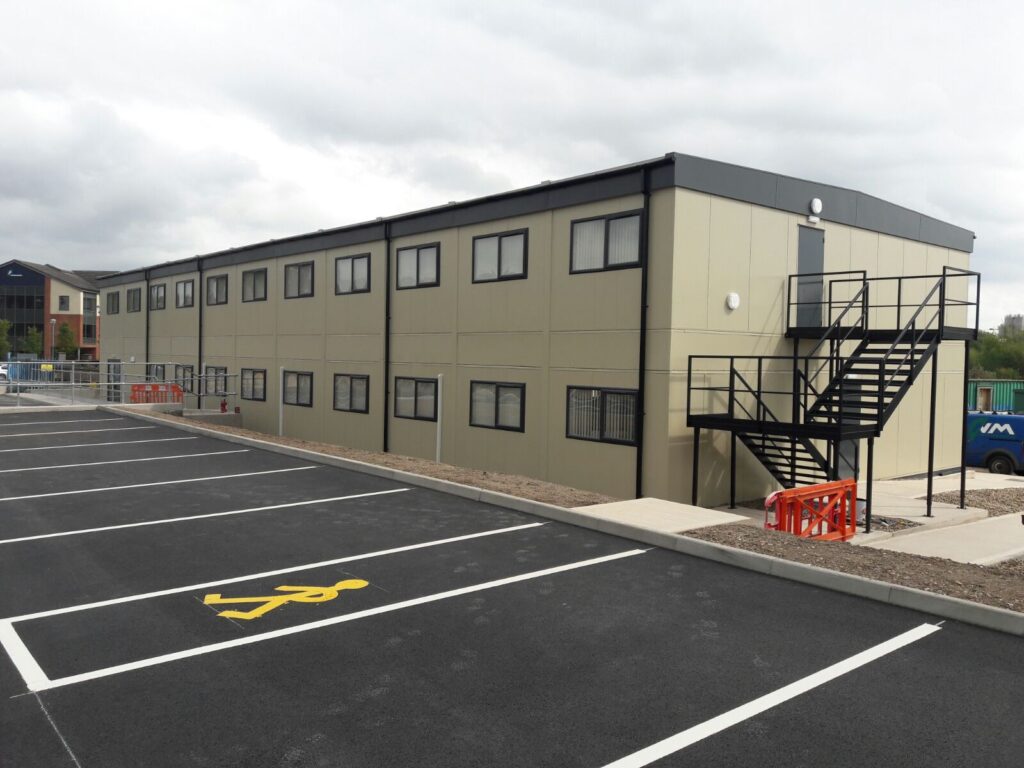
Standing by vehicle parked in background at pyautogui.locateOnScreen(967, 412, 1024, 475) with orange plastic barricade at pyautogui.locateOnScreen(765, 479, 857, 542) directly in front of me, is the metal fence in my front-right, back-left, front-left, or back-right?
front-right

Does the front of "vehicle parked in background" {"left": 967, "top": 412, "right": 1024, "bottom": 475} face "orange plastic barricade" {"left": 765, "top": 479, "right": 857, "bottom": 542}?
no

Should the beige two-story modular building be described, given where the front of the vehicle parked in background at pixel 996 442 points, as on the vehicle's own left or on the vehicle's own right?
on the vehicle's own right

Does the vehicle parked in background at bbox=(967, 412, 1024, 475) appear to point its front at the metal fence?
no

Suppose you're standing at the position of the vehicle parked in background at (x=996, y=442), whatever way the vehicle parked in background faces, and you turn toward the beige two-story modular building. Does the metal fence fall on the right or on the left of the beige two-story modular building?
right

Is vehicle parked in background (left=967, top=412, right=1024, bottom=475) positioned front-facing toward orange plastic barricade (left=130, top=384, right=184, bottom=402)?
no
